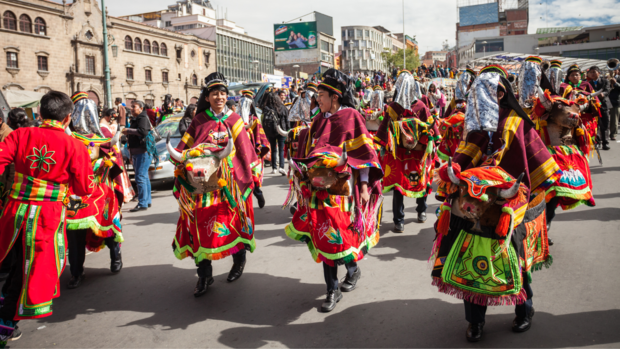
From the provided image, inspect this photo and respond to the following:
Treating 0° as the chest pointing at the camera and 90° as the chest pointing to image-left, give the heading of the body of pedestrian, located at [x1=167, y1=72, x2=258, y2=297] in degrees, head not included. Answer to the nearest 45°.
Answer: approximately 0°

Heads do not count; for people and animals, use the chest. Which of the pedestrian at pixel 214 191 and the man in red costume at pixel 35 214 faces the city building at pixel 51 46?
the man in red costume

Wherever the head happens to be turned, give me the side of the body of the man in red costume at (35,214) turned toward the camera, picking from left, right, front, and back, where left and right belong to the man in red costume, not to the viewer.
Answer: back

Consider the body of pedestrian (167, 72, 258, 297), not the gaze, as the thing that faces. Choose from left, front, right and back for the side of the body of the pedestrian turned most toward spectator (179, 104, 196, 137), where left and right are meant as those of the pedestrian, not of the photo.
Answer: back

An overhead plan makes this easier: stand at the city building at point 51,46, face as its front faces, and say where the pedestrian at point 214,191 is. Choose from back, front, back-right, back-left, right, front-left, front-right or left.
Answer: front-right

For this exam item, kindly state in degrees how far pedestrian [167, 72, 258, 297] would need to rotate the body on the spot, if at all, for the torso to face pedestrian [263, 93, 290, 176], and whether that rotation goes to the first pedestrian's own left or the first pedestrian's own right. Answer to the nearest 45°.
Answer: approximately 180°

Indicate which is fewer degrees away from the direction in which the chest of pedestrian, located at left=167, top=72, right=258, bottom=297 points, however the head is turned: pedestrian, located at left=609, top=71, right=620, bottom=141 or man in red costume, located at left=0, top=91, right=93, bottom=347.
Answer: the man in red costume

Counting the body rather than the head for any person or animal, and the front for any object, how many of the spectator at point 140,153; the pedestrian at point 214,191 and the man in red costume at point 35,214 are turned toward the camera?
1

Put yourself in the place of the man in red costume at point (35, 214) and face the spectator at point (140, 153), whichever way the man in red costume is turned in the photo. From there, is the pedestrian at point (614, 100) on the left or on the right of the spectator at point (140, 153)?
right

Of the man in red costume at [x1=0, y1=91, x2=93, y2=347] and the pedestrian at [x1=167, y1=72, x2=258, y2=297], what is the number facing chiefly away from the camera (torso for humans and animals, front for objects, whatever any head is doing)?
1
